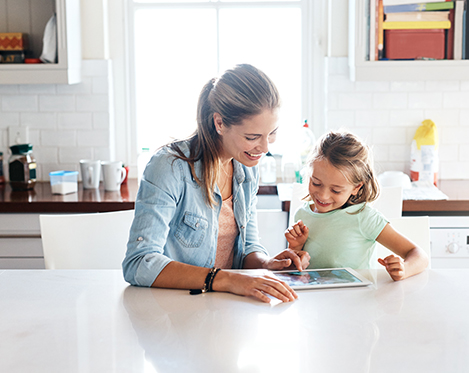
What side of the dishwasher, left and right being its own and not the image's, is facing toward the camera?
front

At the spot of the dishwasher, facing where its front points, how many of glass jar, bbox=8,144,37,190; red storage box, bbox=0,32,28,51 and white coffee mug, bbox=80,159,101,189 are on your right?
3

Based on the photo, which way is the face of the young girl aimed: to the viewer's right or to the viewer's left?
to the viewer's left

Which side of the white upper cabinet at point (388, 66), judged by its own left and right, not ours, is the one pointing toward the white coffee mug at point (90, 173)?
right

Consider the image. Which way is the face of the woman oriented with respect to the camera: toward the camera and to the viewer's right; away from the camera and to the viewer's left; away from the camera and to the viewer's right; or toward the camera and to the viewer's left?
toward the camera and to the viewer's right

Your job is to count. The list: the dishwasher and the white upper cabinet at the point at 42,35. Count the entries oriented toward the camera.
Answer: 2

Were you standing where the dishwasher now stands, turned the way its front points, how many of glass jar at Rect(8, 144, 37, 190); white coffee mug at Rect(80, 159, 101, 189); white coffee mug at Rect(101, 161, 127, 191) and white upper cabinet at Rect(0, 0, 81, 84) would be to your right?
4

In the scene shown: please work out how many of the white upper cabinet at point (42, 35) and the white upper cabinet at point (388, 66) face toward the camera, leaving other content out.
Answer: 2

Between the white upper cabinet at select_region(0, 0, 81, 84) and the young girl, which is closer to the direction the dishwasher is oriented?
the young girl

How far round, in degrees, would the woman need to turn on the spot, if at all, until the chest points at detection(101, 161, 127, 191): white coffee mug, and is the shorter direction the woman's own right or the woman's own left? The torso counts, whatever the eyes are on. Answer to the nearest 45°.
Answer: approximately 135° to the woman's own left

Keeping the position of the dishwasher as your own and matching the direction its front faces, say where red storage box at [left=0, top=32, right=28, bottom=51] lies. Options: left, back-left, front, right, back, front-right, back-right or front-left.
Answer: right

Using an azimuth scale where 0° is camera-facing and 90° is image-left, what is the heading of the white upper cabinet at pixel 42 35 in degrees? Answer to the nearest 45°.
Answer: approximately 0°

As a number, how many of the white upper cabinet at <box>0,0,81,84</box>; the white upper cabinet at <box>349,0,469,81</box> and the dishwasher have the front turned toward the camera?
3

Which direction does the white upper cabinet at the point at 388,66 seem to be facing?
toward the camera

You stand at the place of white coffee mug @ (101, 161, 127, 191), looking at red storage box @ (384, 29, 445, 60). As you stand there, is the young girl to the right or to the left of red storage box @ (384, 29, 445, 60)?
right
